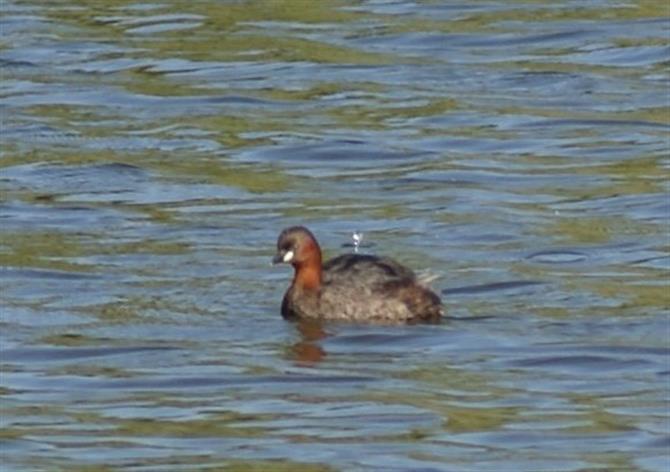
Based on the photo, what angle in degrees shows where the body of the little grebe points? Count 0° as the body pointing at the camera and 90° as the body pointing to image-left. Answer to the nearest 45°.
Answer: approximately 90°
